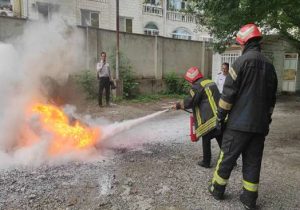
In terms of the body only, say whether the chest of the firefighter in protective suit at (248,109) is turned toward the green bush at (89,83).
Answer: yes

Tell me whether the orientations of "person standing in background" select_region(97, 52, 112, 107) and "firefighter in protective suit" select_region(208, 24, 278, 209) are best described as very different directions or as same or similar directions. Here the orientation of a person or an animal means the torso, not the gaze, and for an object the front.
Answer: very different directions

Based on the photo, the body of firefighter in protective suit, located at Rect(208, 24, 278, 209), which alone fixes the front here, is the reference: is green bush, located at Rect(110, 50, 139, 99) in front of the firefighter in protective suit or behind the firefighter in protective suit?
in front

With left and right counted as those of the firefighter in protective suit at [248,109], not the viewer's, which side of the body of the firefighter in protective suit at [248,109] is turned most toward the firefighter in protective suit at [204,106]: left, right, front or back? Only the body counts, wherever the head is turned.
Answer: front

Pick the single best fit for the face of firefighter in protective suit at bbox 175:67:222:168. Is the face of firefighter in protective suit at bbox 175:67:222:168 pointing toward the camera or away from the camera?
away from the camera

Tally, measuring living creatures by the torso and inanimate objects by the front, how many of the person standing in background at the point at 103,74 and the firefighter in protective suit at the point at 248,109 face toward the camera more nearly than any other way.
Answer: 1

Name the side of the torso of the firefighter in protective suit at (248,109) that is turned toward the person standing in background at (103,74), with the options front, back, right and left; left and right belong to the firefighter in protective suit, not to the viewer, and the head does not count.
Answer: front

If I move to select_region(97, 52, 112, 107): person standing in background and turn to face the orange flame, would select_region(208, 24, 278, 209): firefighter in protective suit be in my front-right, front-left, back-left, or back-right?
front-left

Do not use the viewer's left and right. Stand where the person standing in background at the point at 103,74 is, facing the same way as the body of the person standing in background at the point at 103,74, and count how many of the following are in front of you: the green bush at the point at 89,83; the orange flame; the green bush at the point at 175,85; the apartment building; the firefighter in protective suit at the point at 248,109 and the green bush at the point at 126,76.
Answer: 2

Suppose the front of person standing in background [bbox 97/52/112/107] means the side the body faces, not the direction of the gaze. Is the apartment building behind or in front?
behind

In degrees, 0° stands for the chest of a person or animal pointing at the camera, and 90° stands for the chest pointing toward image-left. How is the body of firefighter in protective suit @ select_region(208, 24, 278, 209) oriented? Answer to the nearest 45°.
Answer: approximately 135°

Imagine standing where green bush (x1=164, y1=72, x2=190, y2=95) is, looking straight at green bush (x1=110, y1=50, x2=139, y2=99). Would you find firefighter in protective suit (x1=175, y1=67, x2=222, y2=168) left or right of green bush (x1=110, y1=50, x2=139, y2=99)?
left

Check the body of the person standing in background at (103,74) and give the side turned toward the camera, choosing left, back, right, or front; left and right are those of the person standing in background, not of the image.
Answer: front

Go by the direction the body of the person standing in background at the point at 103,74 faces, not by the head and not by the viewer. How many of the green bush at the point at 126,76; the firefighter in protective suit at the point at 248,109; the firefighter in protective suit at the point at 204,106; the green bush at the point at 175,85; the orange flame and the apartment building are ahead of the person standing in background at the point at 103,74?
3

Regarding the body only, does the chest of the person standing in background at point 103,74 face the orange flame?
yes

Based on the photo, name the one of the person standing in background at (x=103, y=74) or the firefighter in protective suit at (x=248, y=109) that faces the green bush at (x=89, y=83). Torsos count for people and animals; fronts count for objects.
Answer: the firefighter in protective suit
